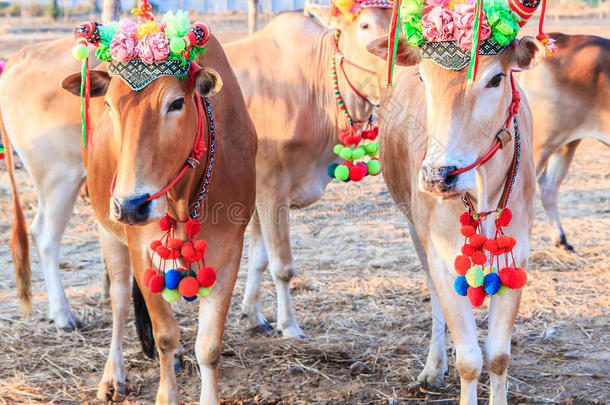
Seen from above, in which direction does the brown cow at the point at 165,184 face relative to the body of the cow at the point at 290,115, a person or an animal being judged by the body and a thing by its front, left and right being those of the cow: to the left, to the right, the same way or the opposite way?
to the right

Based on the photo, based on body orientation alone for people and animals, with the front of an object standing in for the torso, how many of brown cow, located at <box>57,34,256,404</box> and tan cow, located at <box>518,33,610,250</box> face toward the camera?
1

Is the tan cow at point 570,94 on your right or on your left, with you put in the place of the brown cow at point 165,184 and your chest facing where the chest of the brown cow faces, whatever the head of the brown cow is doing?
on your left

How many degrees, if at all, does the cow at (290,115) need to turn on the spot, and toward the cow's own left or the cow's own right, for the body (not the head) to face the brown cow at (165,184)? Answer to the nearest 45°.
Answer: approximately 90° to the cow's own right

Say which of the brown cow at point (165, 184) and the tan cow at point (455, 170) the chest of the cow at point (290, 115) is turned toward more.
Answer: the tan cow

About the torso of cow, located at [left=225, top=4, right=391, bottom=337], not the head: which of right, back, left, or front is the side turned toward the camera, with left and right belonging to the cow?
right
